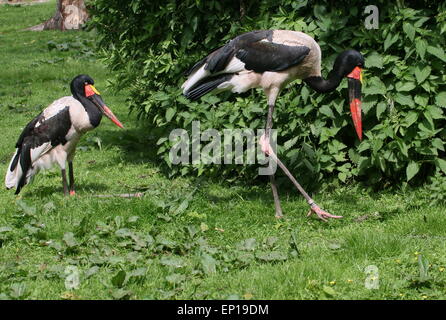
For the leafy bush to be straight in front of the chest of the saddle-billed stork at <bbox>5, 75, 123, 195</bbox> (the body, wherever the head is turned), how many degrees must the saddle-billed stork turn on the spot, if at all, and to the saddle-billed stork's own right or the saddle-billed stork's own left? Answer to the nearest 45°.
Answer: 0° — it already faces it

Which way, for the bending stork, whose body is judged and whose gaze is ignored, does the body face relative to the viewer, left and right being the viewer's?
facing to the right of the viewer

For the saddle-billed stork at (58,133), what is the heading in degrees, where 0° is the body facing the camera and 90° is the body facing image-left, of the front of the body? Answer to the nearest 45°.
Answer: approximately 270°

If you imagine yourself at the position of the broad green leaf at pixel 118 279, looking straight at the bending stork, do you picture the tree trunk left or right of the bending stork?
left

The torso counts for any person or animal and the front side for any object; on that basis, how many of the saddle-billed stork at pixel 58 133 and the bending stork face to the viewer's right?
2

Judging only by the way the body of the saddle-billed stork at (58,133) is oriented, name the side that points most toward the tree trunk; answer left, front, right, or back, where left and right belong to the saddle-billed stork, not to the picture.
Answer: left

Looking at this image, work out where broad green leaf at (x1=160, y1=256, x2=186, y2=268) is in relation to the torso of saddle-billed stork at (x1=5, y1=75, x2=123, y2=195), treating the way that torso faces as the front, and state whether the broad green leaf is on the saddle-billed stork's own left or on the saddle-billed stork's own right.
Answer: on the saddle-billed stork's own right

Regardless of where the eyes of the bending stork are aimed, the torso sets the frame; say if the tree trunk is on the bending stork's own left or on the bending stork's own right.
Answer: on the bending stork's own left

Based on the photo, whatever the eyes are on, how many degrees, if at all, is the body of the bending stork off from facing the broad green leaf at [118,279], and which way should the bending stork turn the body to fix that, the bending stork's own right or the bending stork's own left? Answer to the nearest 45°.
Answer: approximately 135° to the bending stork's own right

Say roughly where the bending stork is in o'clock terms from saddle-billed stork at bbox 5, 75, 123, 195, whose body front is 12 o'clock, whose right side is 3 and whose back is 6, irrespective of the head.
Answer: The bending stork is roughly at 1 o'clock from the saddle-billed stork.

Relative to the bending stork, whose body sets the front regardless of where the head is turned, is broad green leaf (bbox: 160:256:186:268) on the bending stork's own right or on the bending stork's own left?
on the bending stork's own right

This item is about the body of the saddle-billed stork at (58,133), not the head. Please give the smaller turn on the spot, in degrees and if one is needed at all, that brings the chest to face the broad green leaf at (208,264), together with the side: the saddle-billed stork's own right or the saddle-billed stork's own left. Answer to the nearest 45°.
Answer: approximately 90° to the saddle-billed stork's own right

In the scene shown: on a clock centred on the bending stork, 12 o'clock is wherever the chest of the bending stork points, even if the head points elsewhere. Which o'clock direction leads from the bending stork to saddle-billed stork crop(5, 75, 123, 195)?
The saddle-billed stork is roughly at 6 o'clock from the bending stork.
